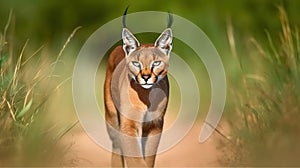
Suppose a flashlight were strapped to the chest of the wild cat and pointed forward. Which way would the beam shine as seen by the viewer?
toward the camera
